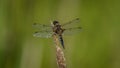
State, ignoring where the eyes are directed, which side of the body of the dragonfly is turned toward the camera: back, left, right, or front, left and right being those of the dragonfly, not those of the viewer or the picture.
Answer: back
